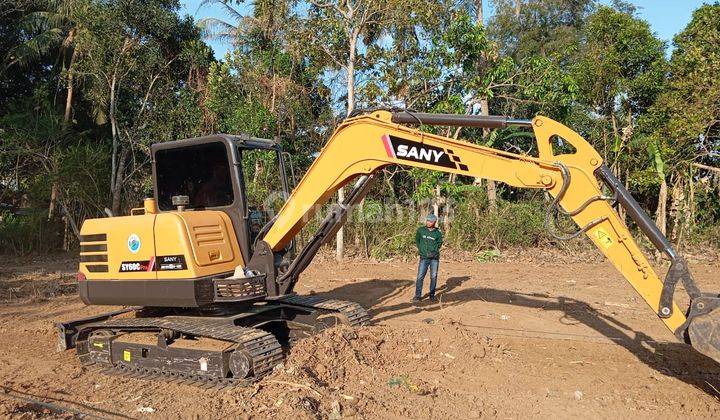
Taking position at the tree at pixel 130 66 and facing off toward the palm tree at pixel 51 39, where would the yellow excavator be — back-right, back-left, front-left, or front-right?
back-left

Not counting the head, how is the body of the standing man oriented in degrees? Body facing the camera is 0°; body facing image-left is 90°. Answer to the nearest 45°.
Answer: approximately 0°

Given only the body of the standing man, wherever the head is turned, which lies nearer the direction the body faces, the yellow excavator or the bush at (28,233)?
the yellow excavator

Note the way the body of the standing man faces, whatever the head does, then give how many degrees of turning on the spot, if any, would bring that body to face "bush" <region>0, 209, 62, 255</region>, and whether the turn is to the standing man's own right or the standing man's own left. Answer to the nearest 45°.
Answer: approximately 135° to the standing man's own right

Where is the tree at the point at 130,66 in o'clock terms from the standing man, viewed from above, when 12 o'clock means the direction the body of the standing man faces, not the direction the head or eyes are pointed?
The tree is roughly at 4 o'clock from the standing man.

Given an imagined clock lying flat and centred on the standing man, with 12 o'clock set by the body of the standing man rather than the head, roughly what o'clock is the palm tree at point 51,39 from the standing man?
The palm tree is roughly at 4 o'clock from the standing man.
